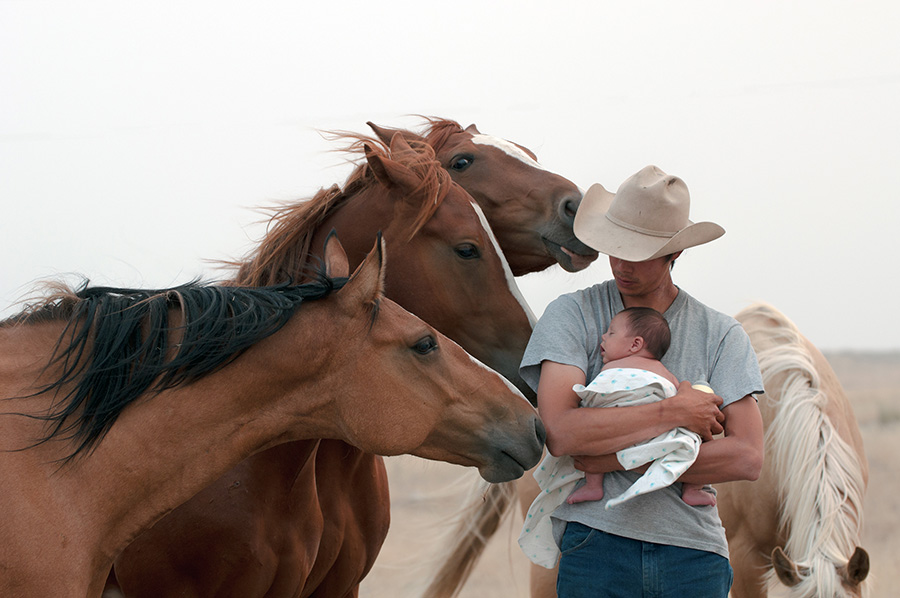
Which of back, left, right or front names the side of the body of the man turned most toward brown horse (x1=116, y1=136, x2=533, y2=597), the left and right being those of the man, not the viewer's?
right

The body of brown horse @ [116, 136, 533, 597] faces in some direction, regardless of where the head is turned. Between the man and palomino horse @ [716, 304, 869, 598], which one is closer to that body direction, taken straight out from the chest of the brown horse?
the man

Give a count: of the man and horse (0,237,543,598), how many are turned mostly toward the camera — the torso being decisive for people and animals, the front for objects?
1

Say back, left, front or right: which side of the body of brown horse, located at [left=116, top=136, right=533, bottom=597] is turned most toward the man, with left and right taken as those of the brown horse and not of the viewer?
front

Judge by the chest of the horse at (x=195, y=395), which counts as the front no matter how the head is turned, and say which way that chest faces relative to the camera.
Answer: to the viewer's right

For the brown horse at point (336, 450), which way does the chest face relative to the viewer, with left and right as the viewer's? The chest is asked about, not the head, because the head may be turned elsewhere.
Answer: facing the viewer and to the right of the viewer

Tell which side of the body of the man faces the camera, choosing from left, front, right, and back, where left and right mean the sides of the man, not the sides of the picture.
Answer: front

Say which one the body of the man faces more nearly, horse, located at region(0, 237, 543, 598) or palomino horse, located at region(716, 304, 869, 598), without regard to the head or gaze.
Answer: the horse

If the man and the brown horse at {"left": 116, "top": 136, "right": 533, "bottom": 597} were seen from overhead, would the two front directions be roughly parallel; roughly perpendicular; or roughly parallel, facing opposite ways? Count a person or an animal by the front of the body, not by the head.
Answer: roughly perpendicular

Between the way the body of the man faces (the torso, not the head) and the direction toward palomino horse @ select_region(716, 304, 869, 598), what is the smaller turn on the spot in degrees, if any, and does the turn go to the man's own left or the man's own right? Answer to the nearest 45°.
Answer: approximately 135° to the man's own left
